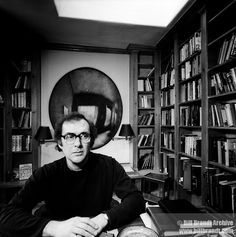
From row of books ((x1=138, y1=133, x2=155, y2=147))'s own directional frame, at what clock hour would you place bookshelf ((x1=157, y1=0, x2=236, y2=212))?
The bookshelf is roughly at 11 o'clock from the row of books.

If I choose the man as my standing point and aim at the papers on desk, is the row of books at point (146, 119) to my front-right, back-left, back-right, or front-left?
back-left

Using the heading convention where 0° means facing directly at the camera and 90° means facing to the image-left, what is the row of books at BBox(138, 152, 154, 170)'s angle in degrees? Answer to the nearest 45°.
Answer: approximately 0°

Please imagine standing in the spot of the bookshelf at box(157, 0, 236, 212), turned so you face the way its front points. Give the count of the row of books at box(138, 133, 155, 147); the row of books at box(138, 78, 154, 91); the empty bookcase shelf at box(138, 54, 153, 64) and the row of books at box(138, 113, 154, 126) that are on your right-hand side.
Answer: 4

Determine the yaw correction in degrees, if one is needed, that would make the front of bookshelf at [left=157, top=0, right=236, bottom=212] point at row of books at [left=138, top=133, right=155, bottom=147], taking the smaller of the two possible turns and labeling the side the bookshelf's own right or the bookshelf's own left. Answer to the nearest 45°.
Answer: approximately 90° to the bookshelf's own right

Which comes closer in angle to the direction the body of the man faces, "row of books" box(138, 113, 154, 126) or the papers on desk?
the papers on desk

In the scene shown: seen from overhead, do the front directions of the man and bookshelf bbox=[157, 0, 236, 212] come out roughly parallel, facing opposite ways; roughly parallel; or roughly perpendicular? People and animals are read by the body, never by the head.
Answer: roughly perpendicular
